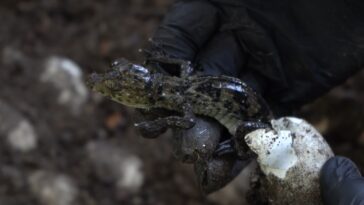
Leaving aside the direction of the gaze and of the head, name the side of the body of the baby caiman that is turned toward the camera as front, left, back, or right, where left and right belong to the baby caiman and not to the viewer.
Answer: left
